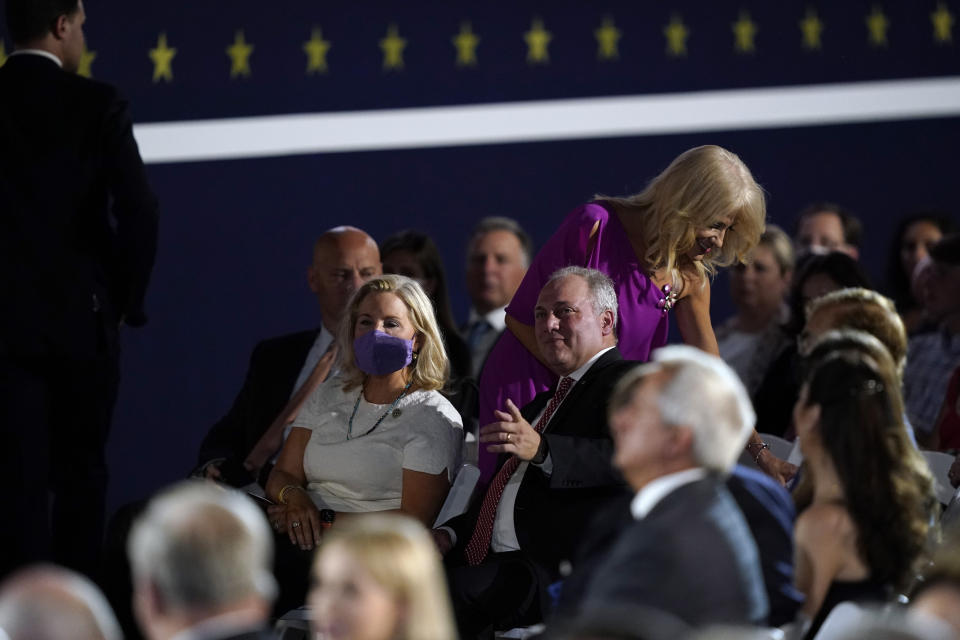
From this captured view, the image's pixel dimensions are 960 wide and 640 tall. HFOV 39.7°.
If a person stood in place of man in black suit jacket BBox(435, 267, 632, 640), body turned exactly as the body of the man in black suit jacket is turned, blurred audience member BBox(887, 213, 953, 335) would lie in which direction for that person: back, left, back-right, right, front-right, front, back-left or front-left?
back

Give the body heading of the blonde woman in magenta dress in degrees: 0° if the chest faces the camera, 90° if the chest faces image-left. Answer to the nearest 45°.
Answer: approximately 315°

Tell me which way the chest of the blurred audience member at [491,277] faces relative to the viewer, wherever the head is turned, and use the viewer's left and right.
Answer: facing the viewer and to the left of the viewer

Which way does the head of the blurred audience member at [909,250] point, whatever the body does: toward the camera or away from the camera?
toward the camera

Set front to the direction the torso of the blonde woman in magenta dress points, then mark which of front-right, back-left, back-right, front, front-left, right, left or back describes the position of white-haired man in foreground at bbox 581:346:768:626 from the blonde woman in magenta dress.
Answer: front-right

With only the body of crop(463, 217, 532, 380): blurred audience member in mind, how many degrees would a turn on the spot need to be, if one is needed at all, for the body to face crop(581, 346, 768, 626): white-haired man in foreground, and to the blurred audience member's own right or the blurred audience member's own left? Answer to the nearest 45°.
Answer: approximately 45° to the blurred audience member's own left

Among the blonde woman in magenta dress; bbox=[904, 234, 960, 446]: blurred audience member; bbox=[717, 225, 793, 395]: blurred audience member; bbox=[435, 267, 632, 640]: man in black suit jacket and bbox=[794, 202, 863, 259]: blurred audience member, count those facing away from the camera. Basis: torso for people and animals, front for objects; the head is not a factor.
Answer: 0

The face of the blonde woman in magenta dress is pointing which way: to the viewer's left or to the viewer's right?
to the viewer's right

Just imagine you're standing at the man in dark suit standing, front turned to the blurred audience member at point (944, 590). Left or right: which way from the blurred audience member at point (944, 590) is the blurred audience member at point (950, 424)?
left

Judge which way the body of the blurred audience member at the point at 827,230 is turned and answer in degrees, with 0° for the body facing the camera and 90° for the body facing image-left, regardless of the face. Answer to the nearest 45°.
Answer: approximately 45°

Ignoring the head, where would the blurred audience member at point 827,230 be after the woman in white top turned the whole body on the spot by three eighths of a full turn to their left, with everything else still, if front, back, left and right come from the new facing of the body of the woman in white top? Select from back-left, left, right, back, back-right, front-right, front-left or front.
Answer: front-left

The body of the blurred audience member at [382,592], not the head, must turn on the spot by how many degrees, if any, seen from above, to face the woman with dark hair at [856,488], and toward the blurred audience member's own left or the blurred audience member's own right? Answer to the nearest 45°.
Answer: approximately 180°

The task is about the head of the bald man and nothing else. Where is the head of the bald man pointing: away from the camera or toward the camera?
toward the camera

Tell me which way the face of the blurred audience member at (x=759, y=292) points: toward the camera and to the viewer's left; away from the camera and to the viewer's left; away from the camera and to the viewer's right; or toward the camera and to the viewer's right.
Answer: toward the camera and to the viewer's left

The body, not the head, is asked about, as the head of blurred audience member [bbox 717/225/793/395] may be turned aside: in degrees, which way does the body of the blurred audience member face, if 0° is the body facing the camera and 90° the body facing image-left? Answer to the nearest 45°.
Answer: approximately 45°

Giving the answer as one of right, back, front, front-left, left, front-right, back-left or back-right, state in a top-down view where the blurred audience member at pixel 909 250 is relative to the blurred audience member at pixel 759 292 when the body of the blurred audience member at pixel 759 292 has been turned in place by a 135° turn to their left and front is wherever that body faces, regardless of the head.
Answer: front-left

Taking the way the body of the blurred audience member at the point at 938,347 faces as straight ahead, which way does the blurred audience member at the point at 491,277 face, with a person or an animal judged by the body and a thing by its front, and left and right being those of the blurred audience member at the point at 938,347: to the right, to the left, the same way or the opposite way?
the same way

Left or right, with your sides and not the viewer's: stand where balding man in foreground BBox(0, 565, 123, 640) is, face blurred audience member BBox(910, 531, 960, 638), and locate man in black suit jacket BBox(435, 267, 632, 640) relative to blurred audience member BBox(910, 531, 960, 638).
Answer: left
